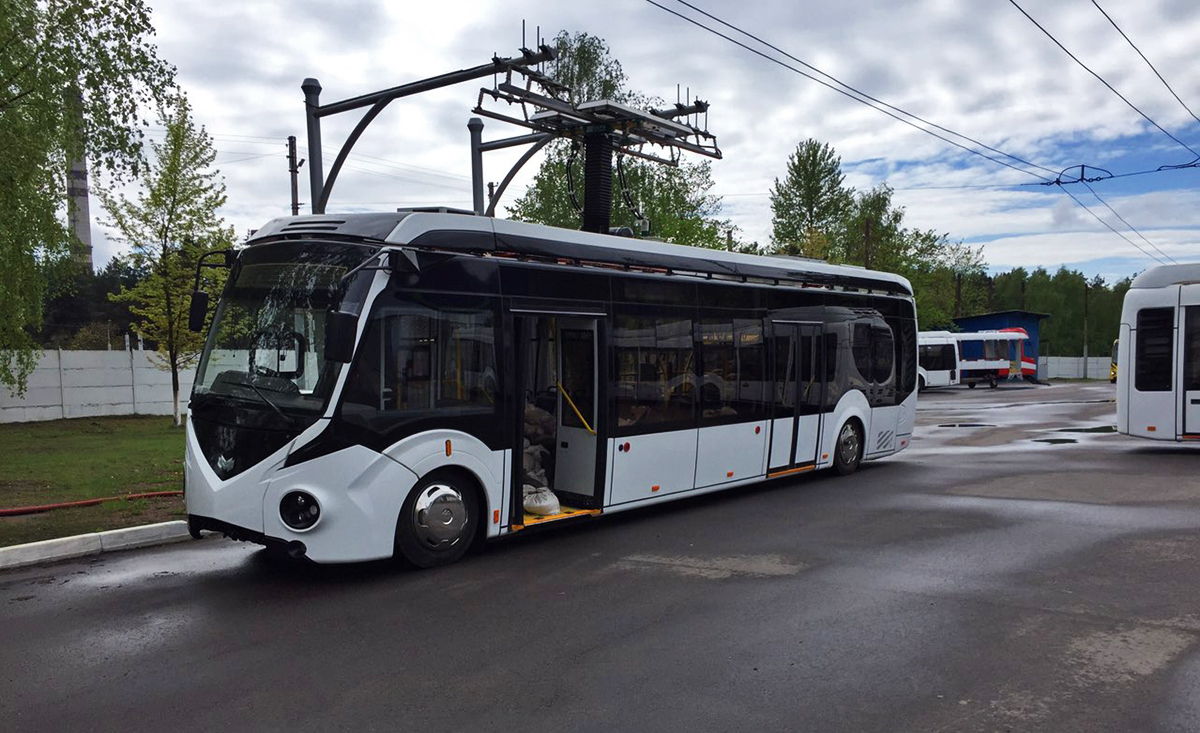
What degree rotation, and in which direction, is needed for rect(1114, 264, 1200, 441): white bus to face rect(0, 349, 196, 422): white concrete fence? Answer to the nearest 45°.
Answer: approximately 180°

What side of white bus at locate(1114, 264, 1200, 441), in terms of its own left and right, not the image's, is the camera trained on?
right

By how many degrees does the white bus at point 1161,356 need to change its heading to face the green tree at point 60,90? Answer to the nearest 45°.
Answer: approximately 135° to its right

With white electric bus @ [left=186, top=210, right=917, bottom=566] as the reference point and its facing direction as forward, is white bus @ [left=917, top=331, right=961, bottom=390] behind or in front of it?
behind

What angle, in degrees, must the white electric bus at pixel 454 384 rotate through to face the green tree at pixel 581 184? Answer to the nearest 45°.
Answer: approximately 135° to its right

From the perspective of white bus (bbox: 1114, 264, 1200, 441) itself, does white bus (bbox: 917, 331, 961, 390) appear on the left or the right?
on its left

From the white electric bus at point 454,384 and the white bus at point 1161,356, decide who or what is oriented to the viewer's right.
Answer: the white bus

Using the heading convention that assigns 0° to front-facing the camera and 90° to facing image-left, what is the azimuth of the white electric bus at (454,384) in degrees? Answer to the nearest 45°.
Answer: approximately 45°
